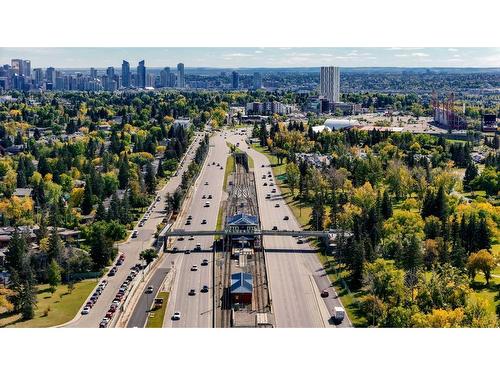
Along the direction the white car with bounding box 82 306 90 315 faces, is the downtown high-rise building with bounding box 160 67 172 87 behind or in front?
behind

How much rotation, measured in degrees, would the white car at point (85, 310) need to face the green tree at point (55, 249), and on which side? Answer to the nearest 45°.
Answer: approximately 135° to its right

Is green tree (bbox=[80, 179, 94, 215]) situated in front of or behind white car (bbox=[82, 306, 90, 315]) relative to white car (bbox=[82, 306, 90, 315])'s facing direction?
behind

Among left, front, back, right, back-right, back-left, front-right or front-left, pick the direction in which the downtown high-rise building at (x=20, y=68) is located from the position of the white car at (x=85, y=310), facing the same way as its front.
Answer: back-right

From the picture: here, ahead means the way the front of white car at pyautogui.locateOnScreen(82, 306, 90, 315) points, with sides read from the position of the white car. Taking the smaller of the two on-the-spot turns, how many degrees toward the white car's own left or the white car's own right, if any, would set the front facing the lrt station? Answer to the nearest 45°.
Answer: approximately 180°

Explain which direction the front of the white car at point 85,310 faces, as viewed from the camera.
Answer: facing the viewer and to the left of the viewer
